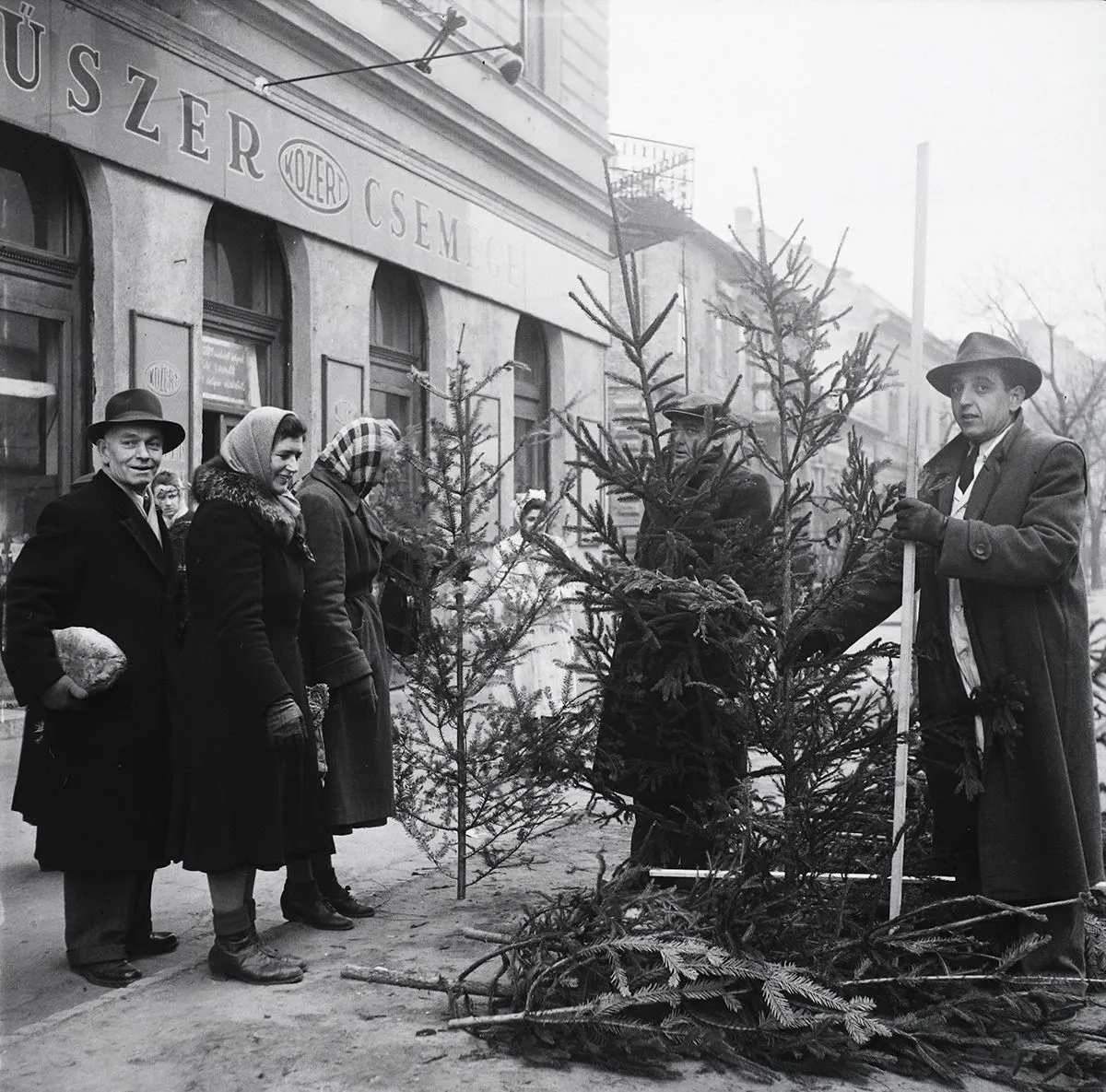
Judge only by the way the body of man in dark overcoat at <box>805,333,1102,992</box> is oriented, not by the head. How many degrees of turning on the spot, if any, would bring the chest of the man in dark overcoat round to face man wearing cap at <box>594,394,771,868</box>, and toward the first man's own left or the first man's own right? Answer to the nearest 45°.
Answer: approximately 45° to the first man's own right

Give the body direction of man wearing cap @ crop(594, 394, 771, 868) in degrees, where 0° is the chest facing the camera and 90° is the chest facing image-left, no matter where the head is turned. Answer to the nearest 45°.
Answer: approximately 45°

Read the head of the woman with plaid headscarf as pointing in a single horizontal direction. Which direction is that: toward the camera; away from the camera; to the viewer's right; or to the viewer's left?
to the viewer's right

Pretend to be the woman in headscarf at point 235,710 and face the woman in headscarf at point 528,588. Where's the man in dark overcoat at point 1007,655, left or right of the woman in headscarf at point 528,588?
right

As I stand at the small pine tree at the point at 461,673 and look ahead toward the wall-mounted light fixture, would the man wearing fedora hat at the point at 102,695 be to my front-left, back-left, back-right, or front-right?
back-left

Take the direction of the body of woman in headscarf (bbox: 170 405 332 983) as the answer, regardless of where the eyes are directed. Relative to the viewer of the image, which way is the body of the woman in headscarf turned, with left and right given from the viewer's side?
facing to the right of the viewer

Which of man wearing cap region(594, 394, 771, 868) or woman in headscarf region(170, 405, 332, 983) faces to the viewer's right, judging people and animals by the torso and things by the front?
the woman in headscarf

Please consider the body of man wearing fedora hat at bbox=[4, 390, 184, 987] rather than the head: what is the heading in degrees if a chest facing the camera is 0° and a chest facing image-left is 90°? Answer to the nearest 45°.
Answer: approximately 315°

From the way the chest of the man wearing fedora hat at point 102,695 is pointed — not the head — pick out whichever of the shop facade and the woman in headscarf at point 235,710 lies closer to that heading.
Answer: the woman in headscarf

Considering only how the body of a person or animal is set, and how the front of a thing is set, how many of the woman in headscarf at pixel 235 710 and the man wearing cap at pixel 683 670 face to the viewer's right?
1
